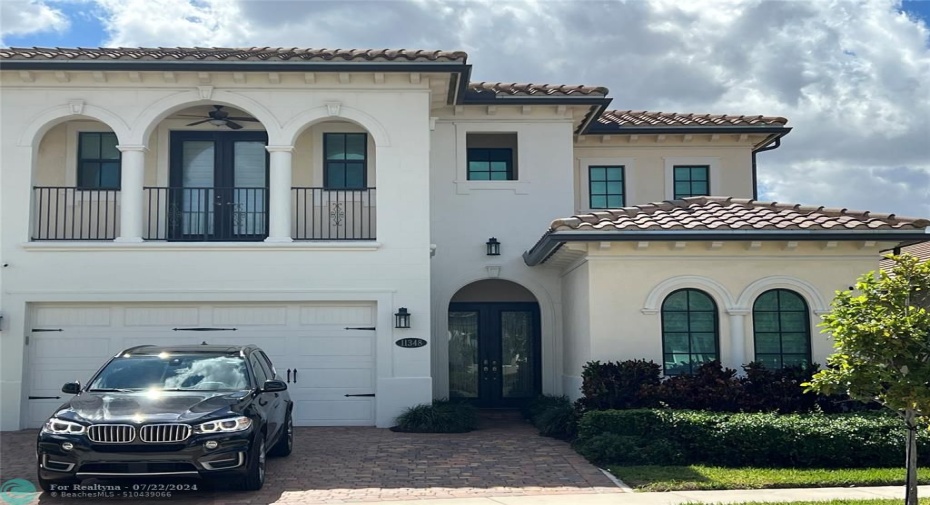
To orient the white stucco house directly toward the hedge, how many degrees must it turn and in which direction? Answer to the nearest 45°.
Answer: approximately 45° to its left

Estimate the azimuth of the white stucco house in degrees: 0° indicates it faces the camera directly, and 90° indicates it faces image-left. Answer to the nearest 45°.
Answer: approximately 0°

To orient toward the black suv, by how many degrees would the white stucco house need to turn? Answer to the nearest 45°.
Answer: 0° — it already faces it

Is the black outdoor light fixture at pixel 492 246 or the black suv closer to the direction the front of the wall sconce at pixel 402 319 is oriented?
the black suv
